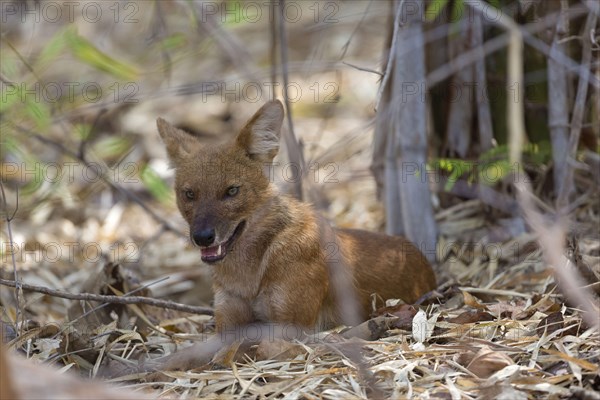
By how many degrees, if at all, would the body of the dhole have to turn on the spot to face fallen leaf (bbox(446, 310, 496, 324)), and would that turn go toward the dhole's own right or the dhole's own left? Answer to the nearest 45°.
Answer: approximately 135° to the dhole's own left

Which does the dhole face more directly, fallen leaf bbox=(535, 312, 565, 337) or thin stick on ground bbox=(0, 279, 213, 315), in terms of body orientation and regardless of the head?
the thin stick on ground

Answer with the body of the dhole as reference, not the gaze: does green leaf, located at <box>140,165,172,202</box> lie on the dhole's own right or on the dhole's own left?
on the dhole's own right

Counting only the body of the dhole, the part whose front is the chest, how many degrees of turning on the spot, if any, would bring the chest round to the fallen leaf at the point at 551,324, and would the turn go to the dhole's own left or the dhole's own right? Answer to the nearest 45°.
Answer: approximately 90° to the dhole's own left

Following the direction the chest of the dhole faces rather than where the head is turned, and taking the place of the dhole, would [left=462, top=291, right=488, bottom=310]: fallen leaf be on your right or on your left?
on your left

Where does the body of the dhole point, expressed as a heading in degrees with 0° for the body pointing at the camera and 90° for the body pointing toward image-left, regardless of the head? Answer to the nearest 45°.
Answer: approximately 45°

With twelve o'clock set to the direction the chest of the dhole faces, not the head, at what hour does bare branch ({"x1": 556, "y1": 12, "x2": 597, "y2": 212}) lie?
The bare branch is roughly at 7 o'clock from the dhole.

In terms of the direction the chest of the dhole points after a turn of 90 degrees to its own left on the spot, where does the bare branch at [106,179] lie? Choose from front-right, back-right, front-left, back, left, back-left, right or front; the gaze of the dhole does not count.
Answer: back

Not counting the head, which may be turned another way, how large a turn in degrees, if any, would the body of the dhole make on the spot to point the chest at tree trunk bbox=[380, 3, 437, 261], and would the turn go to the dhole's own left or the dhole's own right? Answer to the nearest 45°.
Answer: approximately 180°

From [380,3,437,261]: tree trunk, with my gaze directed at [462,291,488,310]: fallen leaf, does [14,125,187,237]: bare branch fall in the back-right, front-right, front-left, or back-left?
back-right
